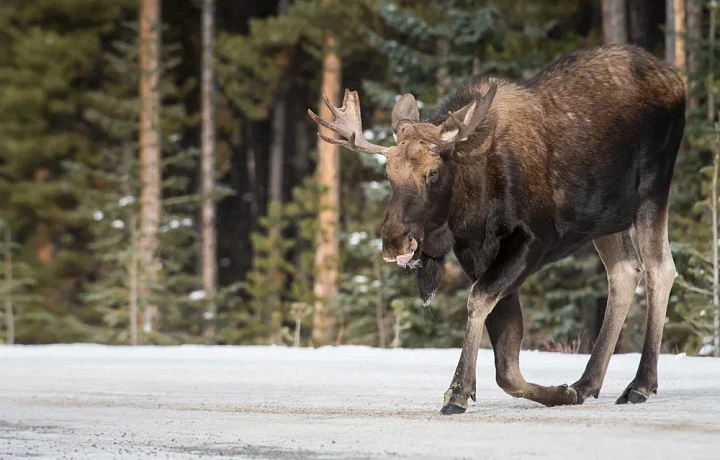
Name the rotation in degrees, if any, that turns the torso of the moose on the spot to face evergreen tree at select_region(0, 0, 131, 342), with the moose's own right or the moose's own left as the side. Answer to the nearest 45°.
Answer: approximately 90° to the moose's own right

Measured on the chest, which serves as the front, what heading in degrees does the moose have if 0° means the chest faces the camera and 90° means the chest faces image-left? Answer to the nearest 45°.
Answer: approximately 45°
